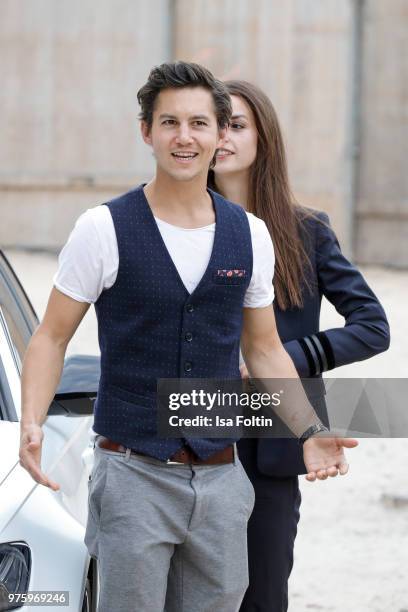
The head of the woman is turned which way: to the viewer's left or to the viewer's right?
to the viewer's left

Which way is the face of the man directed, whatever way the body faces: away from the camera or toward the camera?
toward the camera

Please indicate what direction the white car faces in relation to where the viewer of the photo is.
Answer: facing the viewer and to the left of the viewer

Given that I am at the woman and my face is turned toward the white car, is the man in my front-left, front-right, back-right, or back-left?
front-left
